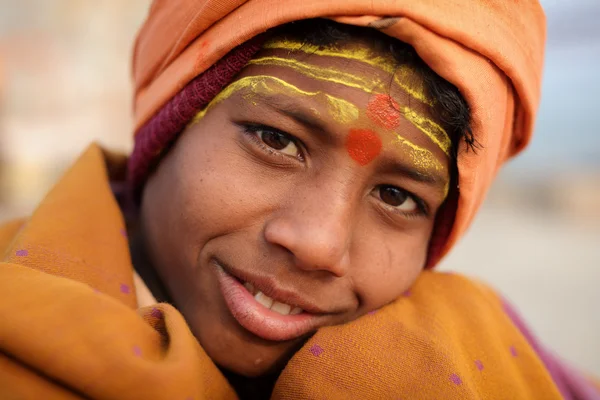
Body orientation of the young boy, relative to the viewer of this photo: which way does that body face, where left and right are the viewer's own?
facing the viewer
